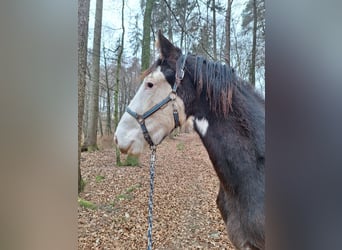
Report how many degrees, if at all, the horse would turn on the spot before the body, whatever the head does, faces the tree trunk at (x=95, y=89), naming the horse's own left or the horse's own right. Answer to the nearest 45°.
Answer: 0° — it already faces it

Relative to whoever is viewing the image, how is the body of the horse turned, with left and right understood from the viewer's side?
facing to the left of the viewer

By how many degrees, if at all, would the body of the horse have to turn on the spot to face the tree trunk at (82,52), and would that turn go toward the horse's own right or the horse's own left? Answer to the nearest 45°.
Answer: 0° — it already faces it
